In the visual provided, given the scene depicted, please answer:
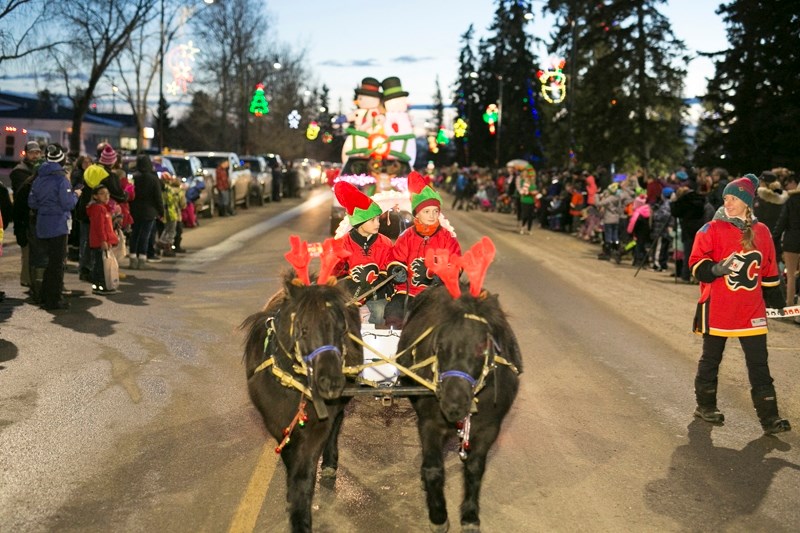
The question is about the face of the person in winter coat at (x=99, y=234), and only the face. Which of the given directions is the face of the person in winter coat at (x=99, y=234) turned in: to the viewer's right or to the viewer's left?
to the viewer's right

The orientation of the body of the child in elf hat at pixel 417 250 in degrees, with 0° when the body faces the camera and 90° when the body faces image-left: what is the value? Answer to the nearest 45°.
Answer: approximately 0°

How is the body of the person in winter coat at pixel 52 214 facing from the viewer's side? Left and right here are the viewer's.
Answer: facing away from the viewer and to the right of the viewer

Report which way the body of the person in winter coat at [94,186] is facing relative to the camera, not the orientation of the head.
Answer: to the viewer's right

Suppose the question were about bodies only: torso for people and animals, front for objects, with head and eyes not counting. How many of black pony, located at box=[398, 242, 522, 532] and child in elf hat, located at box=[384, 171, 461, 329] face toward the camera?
2

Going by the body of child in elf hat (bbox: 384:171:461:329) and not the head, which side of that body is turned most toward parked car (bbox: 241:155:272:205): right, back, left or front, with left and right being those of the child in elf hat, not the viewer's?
back

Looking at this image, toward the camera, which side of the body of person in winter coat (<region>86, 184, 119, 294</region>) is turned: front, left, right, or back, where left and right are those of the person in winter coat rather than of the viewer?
right

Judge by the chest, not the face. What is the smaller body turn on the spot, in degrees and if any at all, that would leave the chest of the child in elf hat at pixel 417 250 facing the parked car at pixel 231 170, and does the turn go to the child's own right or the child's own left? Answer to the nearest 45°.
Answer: approximately 180°

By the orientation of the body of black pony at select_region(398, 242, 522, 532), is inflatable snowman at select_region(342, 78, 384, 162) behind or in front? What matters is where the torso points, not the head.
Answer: behind
